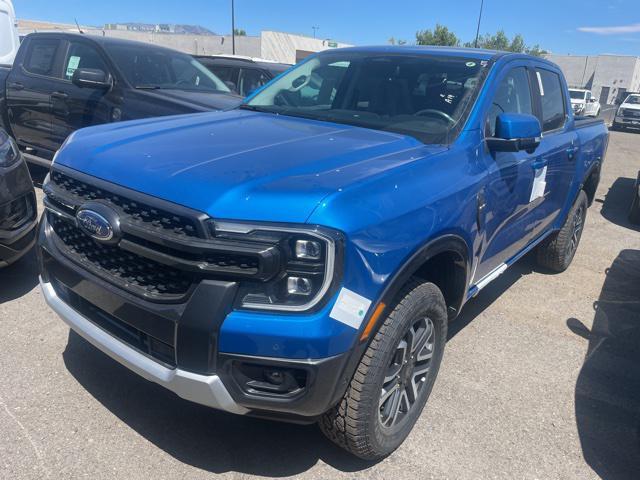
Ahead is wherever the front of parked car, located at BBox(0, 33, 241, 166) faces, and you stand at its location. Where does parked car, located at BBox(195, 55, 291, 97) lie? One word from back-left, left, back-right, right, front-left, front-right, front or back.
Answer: left

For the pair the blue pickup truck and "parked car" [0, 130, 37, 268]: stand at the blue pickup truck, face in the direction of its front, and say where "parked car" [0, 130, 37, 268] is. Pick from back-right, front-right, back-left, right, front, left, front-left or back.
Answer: right

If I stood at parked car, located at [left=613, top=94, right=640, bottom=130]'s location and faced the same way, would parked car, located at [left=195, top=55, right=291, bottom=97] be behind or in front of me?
in front

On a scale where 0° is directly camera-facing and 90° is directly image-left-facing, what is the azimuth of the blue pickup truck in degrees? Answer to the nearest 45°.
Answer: approximately 45°

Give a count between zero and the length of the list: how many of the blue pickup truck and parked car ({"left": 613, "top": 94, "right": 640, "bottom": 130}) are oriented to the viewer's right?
0

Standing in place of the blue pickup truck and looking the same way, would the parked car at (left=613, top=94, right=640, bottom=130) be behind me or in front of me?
behind

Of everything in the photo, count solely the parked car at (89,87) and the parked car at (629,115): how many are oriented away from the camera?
0

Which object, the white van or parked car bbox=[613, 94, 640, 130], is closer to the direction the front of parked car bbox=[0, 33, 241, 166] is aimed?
the parked car

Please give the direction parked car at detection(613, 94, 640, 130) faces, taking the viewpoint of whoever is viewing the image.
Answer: facing the viewer and to the left of the viewer

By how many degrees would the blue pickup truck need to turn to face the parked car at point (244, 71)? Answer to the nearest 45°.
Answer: approximately 135° to its right

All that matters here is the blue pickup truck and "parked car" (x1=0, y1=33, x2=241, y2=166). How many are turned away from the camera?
0

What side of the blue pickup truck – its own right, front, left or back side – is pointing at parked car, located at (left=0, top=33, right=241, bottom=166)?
right

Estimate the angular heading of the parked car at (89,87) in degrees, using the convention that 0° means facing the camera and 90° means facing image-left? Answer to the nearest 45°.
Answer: approximately 315°
